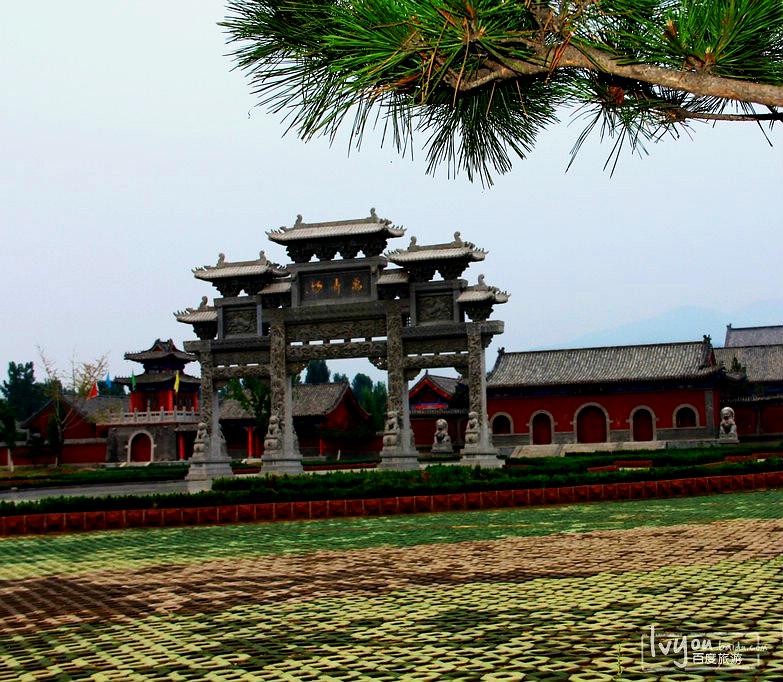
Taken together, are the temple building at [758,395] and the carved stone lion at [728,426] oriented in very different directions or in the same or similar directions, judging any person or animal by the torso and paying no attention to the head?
same or similar directions

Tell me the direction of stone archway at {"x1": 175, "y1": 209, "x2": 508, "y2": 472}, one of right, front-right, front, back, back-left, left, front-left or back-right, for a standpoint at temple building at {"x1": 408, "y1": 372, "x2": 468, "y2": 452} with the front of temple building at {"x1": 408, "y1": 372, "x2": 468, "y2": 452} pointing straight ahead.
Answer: front-left

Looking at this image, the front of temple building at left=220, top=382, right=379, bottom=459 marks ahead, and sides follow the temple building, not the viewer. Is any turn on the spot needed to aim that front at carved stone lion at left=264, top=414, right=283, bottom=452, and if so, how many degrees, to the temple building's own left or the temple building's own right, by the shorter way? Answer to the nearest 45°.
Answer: approximately 45° to the temple building's own left

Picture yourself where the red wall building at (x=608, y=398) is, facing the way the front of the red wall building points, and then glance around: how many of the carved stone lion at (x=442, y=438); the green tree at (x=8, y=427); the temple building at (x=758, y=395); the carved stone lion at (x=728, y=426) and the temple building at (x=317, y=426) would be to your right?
3

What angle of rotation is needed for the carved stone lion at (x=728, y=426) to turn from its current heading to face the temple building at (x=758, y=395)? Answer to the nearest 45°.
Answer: approximately 180°

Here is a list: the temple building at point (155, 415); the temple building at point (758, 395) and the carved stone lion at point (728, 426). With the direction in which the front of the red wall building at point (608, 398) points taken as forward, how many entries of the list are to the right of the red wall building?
1

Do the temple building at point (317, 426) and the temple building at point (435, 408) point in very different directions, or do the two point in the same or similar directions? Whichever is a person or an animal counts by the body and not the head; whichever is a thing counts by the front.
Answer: same or similar directions

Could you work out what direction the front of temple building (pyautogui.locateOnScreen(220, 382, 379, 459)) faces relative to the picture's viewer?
facing the viewer and to the left of the viewer

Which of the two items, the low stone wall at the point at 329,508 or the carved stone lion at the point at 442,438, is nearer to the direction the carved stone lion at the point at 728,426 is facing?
the low stone wall

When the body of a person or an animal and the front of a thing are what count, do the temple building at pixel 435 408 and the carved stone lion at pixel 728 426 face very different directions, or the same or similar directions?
same or similar directions

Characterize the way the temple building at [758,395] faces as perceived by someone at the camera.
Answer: facing the viewer

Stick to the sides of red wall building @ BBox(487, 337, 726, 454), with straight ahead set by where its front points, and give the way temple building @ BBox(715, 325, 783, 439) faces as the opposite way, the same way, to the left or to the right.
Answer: the same way

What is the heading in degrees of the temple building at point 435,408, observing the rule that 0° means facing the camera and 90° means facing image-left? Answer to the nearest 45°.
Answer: approximately 45°

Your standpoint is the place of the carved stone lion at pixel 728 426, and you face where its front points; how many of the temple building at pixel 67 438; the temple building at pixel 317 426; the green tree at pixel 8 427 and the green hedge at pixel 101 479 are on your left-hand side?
0

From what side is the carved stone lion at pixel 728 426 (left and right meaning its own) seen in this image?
front

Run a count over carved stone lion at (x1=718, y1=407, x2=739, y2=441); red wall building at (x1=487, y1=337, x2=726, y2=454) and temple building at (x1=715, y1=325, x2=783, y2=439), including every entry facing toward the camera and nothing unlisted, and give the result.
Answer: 3

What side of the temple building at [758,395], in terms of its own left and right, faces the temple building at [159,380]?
right

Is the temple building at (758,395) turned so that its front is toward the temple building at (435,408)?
no
